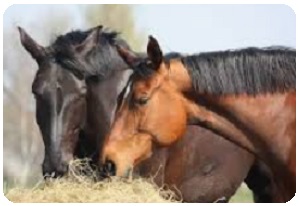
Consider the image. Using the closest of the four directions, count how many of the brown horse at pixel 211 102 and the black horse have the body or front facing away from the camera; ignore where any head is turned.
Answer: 0

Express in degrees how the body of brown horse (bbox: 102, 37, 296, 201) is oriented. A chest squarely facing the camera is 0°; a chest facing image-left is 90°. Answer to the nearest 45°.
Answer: approximately 90°

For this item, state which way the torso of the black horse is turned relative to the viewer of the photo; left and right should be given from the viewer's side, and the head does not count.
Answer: facing the viewer and to the left of the viewer

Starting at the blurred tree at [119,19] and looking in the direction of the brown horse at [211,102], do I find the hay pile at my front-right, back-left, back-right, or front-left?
front-right

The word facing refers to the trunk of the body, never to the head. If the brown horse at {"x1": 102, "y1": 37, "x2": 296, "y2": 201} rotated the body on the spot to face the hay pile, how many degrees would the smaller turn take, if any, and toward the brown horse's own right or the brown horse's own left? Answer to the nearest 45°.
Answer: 0° — it already faces it
